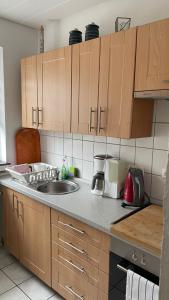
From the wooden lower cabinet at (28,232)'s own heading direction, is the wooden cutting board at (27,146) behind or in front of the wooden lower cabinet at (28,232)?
behind

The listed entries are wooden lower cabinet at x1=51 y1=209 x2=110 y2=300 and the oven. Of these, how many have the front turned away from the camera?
0

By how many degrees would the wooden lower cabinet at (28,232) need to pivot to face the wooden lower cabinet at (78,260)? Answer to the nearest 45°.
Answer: approximately 90° to its left

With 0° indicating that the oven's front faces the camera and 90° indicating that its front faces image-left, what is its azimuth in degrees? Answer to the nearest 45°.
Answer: approximately 45°

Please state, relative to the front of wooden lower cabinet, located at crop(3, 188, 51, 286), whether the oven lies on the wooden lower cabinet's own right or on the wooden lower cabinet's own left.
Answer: on the wooden lower cabinet's own left

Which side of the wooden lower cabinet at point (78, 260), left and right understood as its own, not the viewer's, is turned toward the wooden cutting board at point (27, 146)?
right
